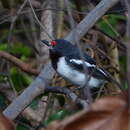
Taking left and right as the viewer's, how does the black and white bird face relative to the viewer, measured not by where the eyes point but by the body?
facing to the left of the viewer
